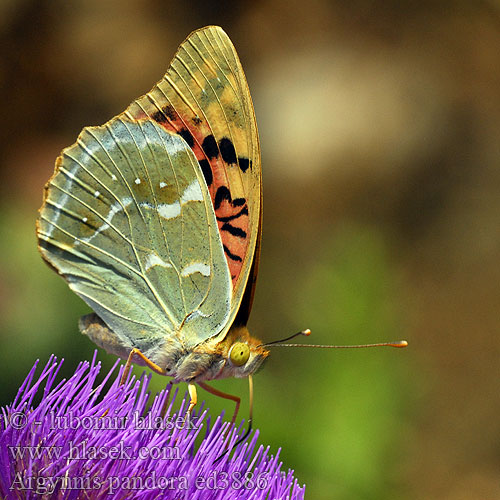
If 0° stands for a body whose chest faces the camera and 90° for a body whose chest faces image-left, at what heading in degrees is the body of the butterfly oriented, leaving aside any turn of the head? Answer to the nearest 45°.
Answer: approximately 270°
